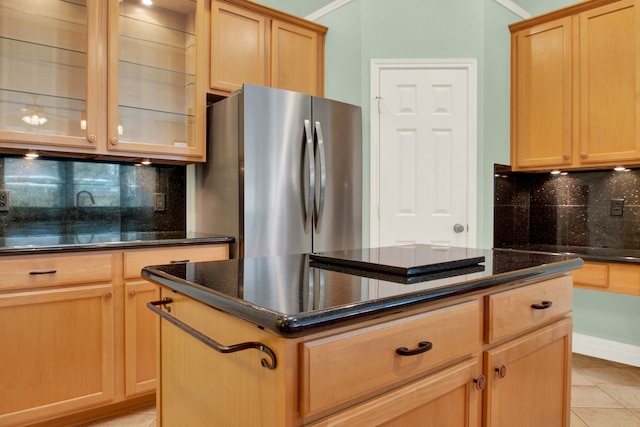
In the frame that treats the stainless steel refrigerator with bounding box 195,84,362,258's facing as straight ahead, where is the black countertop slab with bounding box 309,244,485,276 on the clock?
The black countertop slab is roughly at 1 o'clock from the stainless steel refrigerator.

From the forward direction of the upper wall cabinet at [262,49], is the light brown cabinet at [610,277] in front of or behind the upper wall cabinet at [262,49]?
in front

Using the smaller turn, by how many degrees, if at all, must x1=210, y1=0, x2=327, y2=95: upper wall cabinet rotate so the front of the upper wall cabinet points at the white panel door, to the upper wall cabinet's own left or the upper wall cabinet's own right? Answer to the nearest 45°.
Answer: approximately 45° to the upper wall cabinet's own left

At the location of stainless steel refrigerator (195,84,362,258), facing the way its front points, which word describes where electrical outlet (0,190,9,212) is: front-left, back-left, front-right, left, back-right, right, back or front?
back-right

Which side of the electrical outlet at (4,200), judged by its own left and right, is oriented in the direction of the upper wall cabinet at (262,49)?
left

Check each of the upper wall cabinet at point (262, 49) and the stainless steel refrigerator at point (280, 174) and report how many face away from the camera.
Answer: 0

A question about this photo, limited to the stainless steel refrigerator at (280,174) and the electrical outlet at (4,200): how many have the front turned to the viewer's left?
0

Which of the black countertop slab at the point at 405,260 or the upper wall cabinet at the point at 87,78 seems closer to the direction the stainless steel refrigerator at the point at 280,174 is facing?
the black countertop slab

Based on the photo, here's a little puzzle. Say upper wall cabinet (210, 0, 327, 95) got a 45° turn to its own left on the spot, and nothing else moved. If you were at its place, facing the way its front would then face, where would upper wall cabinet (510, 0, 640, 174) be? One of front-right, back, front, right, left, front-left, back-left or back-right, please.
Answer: front

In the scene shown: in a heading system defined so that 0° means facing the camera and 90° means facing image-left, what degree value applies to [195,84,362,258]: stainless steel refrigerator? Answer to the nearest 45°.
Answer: approximately 315°

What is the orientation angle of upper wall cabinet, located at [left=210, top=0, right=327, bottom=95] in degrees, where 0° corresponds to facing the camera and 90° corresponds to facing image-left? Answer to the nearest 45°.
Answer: approximately 315°

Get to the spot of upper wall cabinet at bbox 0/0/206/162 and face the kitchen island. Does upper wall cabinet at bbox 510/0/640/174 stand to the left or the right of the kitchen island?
left

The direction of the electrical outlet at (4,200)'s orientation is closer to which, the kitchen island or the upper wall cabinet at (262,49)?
the kitchen island

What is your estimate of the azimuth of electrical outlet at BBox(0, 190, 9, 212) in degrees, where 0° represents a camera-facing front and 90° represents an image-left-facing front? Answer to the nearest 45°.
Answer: approximately 0°
